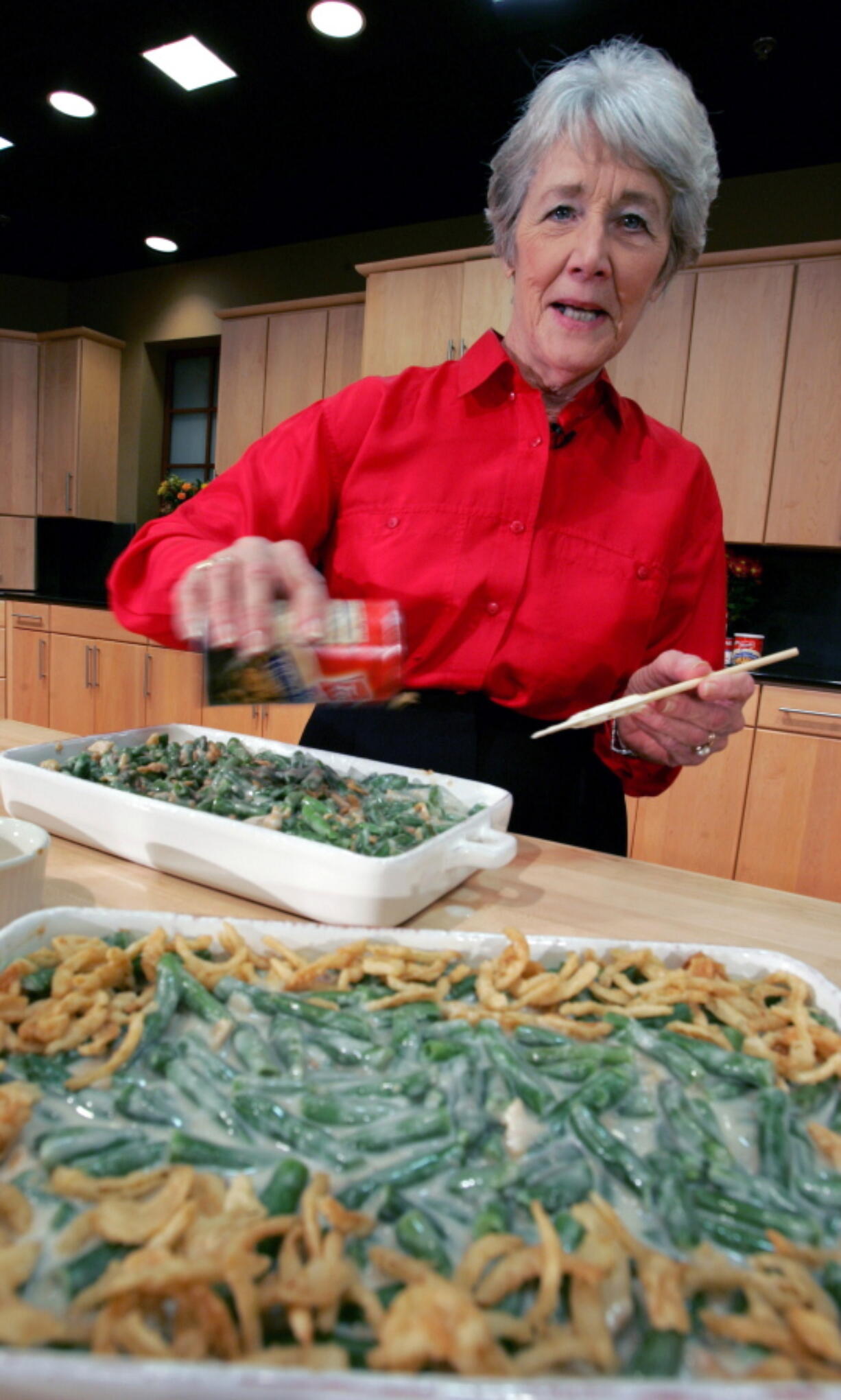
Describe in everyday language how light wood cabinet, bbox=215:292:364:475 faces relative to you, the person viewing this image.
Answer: facing the viewer and to the left of the viewer

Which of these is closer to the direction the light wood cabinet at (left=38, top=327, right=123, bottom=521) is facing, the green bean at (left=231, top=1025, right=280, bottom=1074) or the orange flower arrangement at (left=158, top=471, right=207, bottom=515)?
the green bean

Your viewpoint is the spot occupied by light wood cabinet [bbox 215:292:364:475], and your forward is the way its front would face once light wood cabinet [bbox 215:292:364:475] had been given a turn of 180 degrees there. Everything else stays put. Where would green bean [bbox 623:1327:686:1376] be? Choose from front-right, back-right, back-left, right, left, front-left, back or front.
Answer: back-right

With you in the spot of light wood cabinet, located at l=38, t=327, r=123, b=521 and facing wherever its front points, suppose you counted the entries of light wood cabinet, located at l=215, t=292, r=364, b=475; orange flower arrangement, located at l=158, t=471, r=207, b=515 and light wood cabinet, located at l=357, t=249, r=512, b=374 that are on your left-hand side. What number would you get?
3

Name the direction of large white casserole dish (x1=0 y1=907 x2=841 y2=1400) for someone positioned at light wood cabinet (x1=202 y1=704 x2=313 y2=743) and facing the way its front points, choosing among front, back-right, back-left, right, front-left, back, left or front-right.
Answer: front-left

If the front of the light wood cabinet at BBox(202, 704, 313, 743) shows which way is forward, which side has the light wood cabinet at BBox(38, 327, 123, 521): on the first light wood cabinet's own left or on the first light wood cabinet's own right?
on the first light wood cabinet's own right

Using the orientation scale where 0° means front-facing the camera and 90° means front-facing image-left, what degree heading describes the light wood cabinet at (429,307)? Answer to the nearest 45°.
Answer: approximately 45°

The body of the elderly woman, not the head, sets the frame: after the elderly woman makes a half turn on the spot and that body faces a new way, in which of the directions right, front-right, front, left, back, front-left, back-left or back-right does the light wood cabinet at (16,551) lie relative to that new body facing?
front-left

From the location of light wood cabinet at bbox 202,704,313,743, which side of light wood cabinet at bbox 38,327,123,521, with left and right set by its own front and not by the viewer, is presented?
left

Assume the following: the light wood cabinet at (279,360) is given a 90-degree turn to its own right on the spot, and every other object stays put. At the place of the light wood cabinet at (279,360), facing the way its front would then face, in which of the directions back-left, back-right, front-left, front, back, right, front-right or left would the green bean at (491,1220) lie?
back-left

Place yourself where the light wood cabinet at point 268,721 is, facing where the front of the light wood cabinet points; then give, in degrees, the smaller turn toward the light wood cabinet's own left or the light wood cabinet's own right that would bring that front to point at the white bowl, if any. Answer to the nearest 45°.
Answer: approximately 45° to the light wood cabinet's own left
